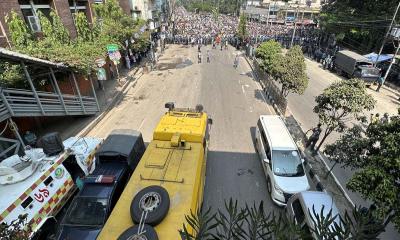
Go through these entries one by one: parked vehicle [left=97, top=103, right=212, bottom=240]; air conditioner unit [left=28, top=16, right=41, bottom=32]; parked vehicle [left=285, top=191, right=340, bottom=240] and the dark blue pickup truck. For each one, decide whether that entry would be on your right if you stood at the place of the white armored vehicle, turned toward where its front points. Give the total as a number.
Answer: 3

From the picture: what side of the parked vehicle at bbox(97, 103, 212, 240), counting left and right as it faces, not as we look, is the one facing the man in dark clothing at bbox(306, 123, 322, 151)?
right

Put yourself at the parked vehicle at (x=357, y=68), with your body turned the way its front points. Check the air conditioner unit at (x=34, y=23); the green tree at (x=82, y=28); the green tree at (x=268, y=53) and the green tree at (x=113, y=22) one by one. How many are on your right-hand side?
4

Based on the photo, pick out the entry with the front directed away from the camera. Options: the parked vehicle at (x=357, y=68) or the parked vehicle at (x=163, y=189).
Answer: the parked vehicle at (x=163, y=189)

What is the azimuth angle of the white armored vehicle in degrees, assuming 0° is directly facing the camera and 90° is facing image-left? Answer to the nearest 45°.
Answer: approximately 225°

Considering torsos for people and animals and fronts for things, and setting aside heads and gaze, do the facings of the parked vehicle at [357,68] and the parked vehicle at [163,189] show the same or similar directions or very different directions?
very different directions

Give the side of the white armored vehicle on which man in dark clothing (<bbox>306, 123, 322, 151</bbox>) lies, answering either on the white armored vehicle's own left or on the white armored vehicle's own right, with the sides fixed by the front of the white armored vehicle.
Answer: on the white armored vehicle's own right

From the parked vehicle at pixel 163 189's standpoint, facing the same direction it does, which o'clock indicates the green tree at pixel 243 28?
The green tree is roughly at 1 o'clock from the parked vehicle.

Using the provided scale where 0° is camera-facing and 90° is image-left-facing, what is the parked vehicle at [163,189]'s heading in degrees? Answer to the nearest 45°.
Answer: approximately 180°

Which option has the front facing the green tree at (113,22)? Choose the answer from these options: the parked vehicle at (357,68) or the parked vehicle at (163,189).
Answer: the parked vehicle at (163,189)

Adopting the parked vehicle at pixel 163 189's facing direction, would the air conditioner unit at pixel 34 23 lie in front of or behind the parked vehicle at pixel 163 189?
in front

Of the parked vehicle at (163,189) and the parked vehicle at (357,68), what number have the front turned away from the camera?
1
